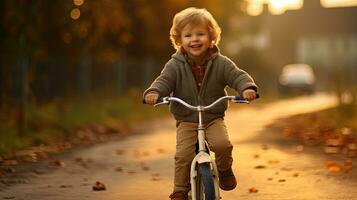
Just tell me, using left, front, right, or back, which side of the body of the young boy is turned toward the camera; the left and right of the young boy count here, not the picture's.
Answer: front

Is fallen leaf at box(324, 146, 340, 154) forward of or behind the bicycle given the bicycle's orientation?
behind

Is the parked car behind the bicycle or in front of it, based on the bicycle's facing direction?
behind

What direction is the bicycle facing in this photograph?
toward the camera
